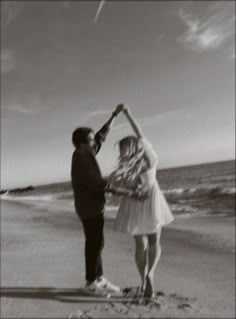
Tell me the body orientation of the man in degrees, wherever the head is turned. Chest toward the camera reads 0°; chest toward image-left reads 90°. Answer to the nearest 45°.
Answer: approximately 270°

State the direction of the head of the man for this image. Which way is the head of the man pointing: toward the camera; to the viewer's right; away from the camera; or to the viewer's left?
to the viewer's right
